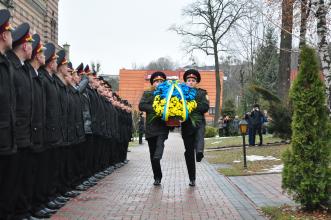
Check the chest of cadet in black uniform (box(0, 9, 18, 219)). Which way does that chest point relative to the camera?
to the viewer's right

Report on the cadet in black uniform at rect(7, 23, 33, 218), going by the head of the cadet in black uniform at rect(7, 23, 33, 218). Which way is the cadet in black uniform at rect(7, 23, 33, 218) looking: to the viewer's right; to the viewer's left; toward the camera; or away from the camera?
to the viewer's right

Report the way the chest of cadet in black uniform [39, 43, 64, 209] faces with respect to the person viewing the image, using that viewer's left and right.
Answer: facing to the right of the viewer

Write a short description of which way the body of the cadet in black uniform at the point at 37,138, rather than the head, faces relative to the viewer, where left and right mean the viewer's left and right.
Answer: facing to the right of the viewer

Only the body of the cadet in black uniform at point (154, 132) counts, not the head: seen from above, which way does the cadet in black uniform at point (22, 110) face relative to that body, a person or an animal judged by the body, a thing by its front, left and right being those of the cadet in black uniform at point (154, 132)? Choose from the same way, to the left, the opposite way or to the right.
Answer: to the left

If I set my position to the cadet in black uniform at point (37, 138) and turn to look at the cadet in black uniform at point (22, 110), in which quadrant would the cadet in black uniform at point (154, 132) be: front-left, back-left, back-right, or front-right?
back-left

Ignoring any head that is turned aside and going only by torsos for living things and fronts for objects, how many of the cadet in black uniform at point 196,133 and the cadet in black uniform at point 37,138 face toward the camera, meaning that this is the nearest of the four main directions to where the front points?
1

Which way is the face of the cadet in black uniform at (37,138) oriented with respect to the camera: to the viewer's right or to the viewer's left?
to the viewer's right
